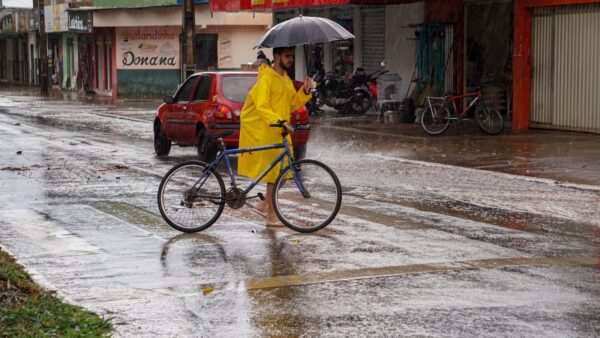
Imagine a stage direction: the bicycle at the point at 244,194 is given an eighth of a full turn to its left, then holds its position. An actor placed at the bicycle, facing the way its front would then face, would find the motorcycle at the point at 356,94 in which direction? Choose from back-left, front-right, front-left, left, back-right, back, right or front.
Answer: front-left

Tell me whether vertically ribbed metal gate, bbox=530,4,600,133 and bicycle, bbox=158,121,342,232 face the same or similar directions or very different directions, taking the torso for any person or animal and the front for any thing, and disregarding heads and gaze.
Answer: very different directions

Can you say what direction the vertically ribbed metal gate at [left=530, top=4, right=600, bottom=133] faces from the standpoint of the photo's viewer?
facing the viewer and to the left of the viewer

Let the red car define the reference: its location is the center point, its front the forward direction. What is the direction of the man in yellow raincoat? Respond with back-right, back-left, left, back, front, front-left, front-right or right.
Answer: back-left

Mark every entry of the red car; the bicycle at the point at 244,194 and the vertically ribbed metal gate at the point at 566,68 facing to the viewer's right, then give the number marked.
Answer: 1

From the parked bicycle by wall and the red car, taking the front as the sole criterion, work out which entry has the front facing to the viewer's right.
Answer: the parked bicycle by wall

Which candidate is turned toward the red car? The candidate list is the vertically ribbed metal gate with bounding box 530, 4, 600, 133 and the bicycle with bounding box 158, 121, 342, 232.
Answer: the vertically ribbed metal gate

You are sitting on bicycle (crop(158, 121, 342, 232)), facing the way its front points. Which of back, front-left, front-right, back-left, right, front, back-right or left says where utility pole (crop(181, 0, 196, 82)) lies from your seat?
left

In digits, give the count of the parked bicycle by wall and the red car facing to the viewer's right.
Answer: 1

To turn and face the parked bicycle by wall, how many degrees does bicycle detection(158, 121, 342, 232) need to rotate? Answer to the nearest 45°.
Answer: approximately 90° to its left

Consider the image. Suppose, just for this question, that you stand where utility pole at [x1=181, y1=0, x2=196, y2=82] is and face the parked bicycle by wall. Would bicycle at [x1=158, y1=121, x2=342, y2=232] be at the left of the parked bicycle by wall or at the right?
right

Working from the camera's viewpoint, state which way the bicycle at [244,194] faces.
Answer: facing to the right of the viewer

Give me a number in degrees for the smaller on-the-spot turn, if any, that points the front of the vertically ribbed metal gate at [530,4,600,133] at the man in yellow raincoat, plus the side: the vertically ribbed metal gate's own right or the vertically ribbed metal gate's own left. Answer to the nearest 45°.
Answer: approximately 45° to the vertically ribbed metal gate's own left

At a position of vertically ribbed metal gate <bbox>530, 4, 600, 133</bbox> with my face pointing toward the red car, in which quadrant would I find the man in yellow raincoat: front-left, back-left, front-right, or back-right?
front-left

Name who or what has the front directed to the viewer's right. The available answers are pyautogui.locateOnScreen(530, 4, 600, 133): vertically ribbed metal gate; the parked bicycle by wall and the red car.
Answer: the parked bicycle by wall

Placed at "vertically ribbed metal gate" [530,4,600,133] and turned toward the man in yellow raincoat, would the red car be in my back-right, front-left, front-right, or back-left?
front-right

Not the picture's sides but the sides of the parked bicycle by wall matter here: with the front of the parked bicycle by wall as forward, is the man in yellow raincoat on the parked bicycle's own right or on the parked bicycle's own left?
on the parked bicycle's own right

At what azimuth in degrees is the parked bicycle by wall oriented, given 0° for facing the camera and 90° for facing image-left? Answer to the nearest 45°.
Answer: approximately 270°

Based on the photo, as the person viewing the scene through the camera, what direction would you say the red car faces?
facing away from the viewer and to the left of the viewer

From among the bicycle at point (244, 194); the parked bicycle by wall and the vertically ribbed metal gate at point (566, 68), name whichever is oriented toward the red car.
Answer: the vertically ribbed metal gate
